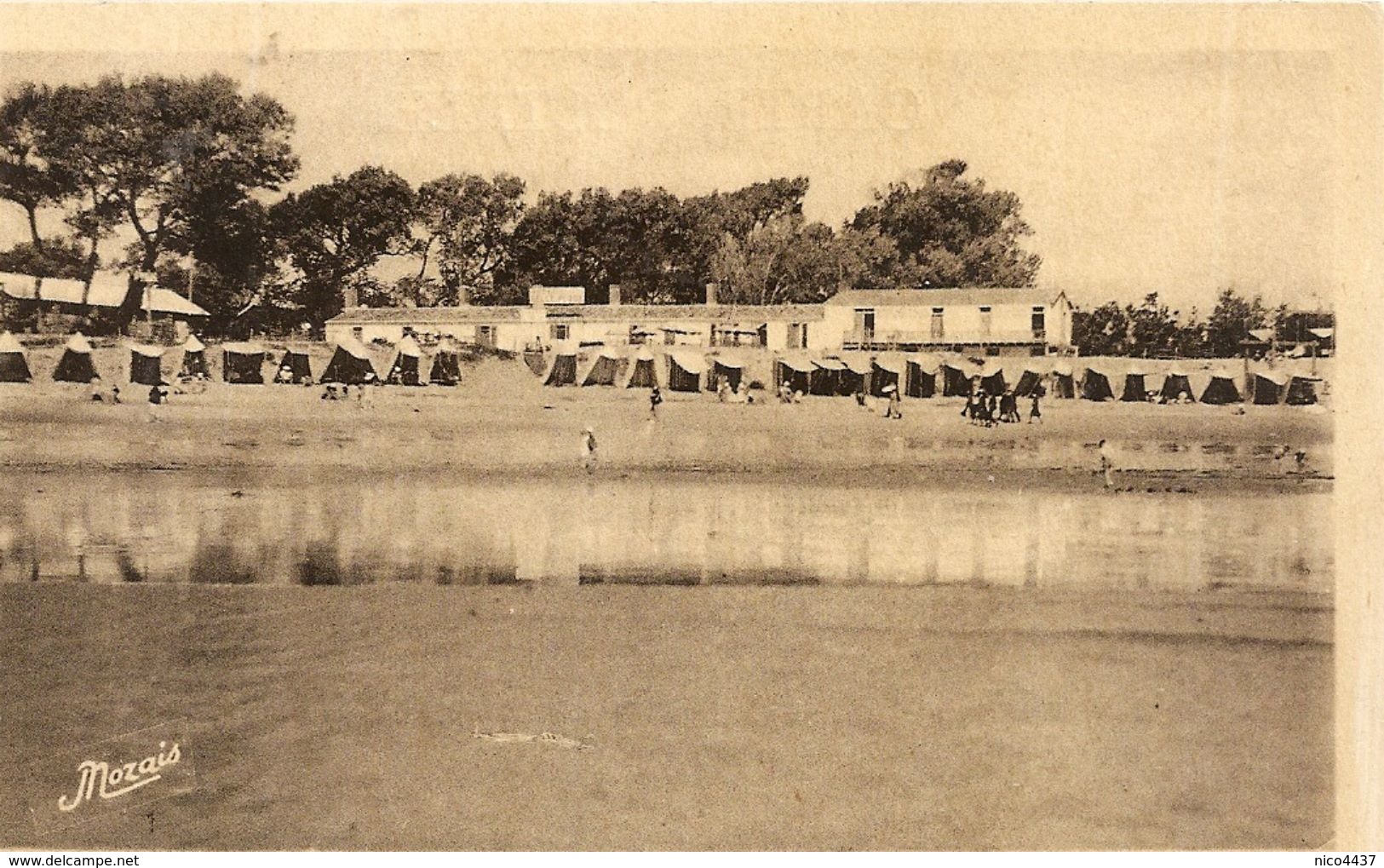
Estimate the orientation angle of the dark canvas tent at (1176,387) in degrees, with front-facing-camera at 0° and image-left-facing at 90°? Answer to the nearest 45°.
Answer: approximately 0°

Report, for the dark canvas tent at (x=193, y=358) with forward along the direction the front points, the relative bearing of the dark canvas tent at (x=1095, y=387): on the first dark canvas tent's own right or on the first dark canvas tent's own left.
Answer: on the first dark canvas tent's own left

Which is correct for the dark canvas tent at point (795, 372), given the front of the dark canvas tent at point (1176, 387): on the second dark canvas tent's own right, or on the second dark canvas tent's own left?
on the second dark canvas tent's own right

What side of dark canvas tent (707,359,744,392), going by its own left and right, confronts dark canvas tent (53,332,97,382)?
right

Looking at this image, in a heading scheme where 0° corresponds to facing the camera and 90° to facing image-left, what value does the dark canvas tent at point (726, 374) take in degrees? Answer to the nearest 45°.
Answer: approximately 0°

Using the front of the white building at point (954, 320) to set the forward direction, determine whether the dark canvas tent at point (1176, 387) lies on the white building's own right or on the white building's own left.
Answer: on the white building's own left
